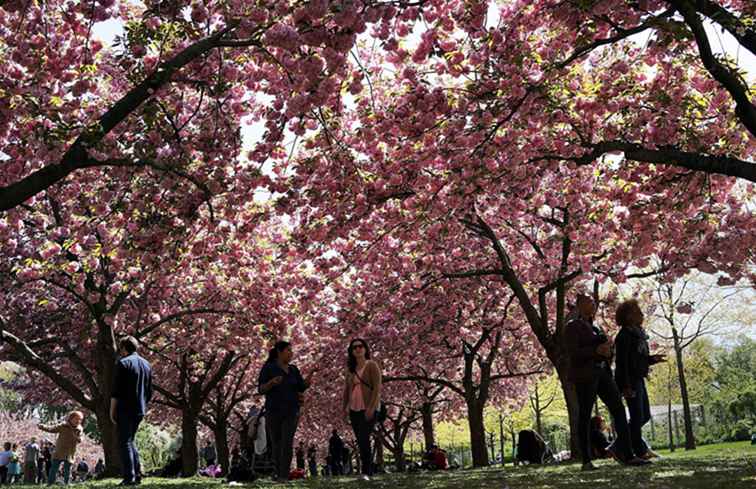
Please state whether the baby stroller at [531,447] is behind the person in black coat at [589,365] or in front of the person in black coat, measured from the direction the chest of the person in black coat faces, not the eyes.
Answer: behind

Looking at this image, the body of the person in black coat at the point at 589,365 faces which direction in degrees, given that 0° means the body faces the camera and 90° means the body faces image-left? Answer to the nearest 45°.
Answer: approximately 315°

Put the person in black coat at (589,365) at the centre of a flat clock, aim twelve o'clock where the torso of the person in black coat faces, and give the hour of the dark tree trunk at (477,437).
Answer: The dark tree trunk is roughly at 7 o'clock from the person in black coat.

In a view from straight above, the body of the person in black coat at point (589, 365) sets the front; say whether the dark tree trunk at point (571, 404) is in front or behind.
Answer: behind
